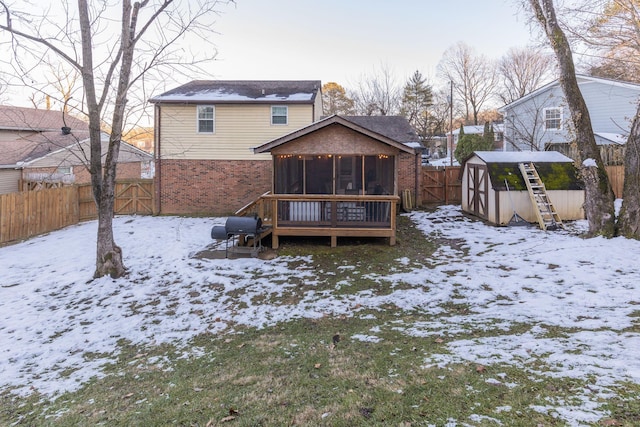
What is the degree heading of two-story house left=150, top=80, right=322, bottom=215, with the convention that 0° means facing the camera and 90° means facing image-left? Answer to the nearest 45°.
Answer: approximately 180°

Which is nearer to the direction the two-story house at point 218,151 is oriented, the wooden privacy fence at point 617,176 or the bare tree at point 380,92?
the bare tree

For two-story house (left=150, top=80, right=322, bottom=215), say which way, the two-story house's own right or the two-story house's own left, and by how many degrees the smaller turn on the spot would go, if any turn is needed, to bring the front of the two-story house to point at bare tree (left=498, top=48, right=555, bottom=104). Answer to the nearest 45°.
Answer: approximately 45° to the two-story house's own right

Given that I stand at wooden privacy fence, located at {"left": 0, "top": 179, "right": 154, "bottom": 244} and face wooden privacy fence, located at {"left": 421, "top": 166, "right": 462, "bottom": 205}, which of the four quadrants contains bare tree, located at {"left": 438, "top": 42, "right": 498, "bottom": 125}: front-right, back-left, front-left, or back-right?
front-left

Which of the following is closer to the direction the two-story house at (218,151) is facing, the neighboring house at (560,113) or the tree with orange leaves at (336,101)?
the tree with orange leaves

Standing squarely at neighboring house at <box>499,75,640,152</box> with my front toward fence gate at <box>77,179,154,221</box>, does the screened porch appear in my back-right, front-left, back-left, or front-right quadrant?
front-left

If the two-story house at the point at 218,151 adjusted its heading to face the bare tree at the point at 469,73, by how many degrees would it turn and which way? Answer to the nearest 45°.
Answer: approximately 45° to its right

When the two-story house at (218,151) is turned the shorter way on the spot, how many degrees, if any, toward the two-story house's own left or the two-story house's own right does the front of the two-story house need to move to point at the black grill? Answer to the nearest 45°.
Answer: approximately 180°

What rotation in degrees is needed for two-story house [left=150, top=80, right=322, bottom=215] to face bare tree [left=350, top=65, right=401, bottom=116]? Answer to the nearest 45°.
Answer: approximately 45° to its right

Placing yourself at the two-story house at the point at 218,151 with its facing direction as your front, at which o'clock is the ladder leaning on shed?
The ladder leaning on shed is roughly at 4 o'clock from the two-story house.

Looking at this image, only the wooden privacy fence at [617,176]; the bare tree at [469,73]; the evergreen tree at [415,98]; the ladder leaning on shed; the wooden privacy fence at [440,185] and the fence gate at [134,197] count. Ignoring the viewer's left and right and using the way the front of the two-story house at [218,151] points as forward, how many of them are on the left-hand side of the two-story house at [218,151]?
1

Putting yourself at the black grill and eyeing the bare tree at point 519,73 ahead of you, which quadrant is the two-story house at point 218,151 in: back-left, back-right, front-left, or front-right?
front-left

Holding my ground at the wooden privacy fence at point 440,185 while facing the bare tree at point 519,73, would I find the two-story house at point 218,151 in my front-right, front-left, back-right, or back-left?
back-left
